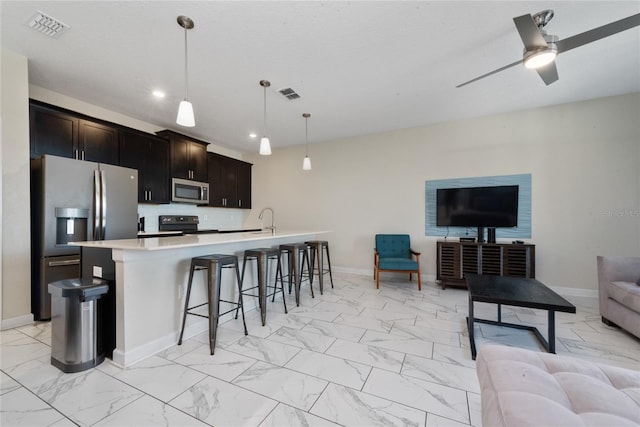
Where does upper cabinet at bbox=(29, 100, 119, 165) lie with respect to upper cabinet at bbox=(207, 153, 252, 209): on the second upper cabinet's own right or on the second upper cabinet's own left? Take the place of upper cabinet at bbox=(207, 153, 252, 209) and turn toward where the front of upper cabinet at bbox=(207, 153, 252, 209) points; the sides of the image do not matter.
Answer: on the second upper cabinet's own right

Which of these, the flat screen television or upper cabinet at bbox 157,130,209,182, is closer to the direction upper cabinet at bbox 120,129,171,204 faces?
the flat screen television

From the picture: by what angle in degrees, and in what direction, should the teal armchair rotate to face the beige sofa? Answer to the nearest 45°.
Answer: approximately 45° to its left

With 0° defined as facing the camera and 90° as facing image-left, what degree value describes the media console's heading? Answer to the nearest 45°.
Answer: approximately 0°

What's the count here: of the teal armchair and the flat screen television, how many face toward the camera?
2

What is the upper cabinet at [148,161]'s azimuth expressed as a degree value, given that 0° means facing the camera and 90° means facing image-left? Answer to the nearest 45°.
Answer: approximately 315°

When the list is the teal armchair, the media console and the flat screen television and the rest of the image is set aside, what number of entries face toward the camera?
3

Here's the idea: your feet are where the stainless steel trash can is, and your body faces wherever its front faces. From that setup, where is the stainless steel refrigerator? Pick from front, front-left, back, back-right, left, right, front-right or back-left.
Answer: back-left

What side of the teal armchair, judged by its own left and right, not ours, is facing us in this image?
front

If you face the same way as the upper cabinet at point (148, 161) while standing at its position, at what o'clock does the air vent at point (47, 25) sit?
The air vent is roughly at 2 o'clock from the upper cabinet.

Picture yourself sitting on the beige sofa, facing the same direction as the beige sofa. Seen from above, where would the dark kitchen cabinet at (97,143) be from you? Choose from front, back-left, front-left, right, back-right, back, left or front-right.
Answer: front

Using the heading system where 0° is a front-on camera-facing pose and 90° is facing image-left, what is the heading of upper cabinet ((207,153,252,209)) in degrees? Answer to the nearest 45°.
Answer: approximately 315°

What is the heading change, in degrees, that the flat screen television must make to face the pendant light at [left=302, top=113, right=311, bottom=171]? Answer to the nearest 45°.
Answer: approximately 45° to its right

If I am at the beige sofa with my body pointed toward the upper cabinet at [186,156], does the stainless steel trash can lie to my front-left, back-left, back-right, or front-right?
front-left
